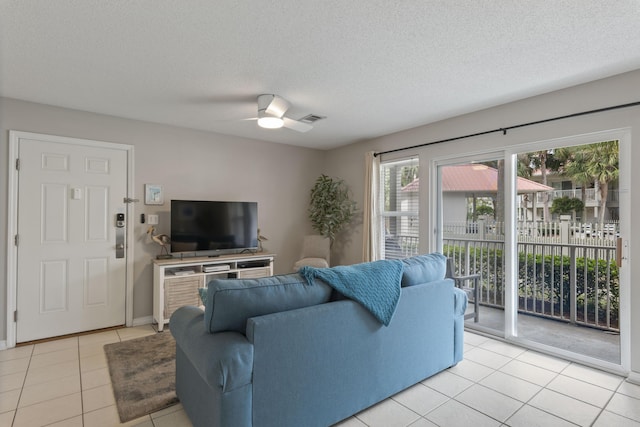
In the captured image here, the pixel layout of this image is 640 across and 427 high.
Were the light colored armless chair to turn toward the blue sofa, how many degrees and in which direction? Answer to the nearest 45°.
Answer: approximately 45° to its left

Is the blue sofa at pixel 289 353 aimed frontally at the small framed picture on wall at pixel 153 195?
yes

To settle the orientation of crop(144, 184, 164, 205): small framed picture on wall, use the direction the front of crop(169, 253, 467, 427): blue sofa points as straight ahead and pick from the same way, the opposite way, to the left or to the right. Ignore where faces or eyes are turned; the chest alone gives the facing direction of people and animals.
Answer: the opposite way

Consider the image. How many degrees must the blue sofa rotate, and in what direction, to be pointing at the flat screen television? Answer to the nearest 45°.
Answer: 0° — it already faces it

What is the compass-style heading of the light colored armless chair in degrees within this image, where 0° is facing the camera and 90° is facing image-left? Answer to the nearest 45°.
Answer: approximately 45°

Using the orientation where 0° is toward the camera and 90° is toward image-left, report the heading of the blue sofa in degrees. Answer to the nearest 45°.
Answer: approximately 135°

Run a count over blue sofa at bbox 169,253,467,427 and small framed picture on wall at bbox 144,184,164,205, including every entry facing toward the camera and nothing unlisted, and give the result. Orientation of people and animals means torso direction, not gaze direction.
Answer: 1
